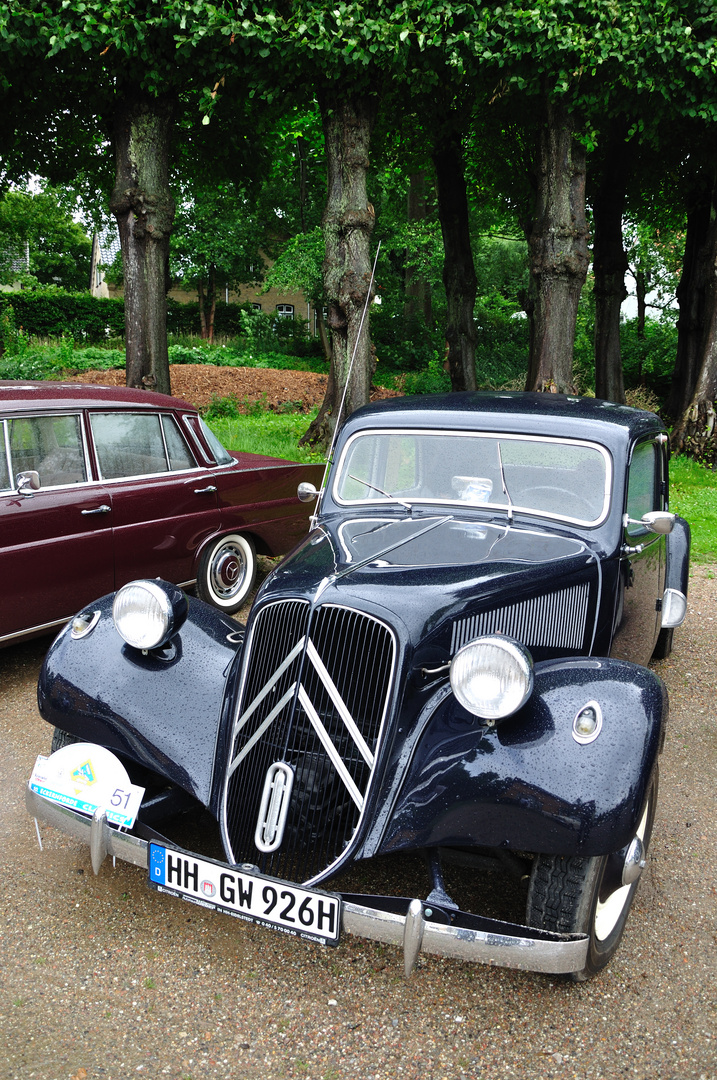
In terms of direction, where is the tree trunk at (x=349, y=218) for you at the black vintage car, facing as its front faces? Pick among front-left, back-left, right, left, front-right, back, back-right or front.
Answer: back-right

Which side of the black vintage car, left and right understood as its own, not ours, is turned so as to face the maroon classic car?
right

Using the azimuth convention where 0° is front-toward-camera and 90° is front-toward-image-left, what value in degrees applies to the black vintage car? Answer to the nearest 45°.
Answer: approximately 45°
